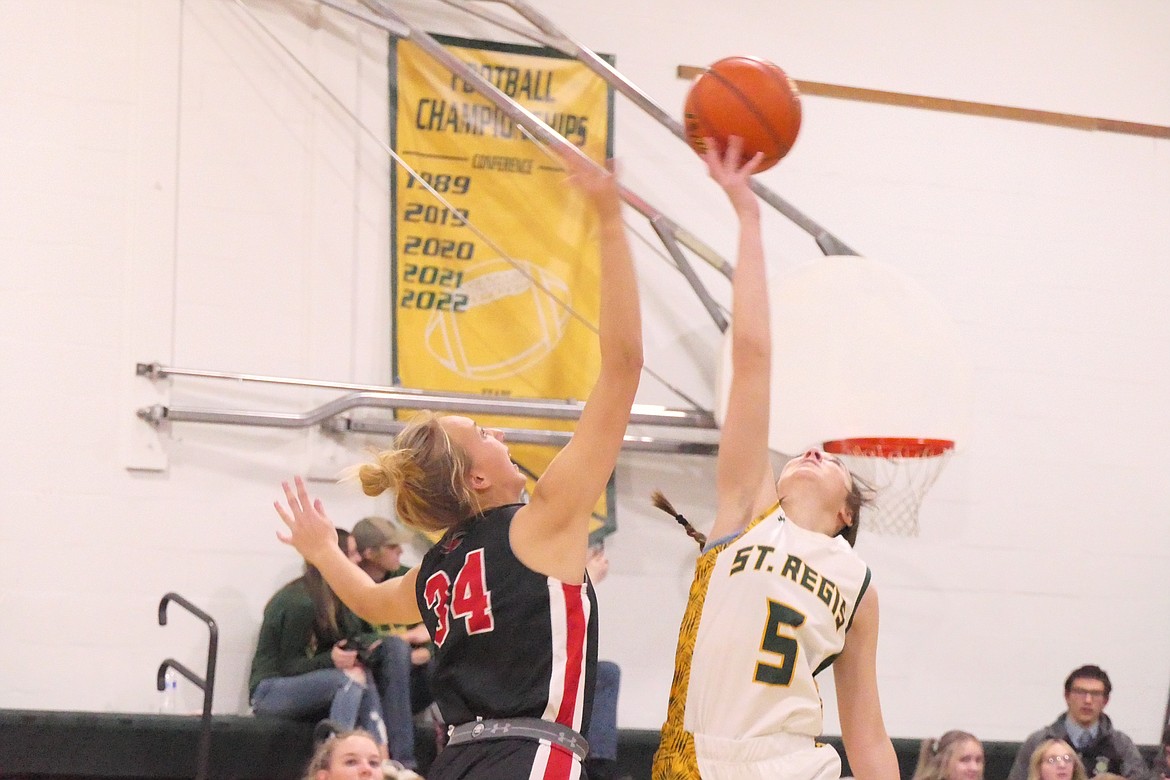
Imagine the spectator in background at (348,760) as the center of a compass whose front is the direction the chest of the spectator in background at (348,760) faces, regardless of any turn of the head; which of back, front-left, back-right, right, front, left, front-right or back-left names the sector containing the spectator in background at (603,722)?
left

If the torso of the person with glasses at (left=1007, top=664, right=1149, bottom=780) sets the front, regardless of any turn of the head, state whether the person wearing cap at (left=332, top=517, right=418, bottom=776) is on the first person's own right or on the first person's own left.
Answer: on the first person's own right

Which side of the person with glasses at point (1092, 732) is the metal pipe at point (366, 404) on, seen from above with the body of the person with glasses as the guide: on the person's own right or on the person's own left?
on the person's own right

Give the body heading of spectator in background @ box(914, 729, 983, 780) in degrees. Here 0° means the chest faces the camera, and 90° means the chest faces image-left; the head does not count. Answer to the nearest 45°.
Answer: approximately 315°

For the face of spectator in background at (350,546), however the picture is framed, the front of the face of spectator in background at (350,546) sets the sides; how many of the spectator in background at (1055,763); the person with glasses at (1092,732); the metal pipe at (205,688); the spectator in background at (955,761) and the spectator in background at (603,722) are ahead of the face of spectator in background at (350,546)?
4

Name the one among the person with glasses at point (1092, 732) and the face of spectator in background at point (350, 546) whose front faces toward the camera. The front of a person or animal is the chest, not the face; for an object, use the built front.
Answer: the person with glasses

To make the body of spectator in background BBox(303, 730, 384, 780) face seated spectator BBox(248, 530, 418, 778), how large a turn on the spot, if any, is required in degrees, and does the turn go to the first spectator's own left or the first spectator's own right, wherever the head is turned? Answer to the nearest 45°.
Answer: approximately 135° to the first spectator's own left

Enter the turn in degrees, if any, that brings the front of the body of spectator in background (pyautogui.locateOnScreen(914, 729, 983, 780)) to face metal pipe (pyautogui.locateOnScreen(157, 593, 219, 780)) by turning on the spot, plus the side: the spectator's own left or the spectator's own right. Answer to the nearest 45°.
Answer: approximately 90° to the spectator's own right

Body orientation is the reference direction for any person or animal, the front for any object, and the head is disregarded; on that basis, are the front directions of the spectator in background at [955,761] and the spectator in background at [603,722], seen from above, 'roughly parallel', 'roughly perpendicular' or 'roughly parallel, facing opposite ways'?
roughly parallel

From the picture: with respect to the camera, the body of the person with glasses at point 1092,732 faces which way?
toward the camera
